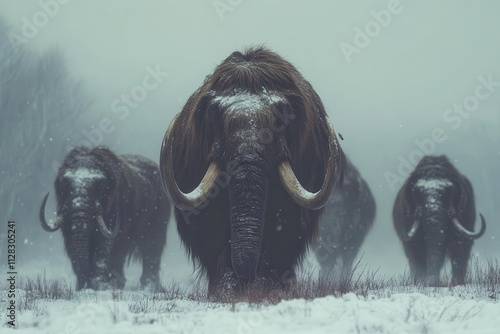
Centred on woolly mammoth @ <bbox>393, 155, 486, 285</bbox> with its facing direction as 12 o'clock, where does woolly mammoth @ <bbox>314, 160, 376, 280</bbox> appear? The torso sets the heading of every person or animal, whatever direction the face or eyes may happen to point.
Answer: woolly mammoth @ <bbox>314, 160, 376, 280</bbox> is roughly at 5 o'clock from woolly mammoth @ <bbox>393, 155, 486, 285</bbox>.

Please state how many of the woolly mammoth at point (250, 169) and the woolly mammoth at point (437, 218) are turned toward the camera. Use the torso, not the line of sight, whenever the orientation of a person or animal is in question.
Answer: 2

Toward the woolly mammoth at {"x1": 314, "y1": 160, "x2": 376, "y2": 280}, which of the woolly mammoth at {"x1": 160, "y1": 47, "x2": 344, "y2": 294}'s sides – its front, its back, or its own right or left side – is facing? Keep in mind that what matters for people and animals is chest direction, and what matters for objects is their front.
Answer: back

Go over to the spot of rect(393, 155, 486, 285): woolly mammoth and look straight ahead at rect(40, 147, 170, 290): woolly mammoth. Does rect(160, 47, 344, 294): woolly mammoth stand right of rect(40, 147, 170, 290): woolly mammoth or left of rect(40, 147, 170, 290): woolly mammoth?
left

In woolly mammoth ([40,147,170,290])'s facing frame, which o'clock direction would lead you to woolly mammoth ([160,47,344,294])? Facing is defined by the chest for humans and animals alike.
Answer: woolly mammoth ([160,47,344,294]) is roughly at 10 o'clock from woolly mammoth ([40,147,170,290]).

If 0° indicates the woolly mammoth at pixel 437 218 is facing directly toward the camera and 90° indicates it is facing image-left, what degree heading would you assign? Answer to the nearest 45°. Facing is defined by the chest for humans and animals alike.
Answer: approximately 0°

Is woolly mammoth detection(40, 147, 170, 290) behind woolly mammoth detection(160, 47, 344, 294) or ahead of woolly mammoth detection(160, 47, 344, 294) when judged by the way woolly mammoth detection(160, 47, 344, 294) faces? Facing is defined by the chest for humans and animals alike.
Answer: behind

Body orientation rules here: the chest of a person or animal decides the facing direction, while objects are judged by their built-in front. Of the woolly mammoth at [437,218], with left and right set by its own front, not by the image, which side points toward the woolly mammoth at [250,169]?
front

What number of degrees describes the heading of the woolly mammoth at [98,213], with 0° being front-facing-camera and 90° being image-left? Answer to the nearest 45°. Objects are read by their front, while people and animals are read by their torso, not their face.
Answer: approximately 45°

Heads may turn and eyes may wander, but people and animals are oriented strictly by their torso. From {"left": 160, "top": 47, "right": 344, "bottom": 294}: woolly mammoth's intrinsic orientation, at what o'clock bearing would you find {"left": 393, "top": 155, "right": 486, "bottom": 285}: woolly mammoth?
{"left": 393, "top": 155, "right": 486, "bottom": 285}: woolly mammoth is roughly at 7 o'clock from {"left": 160, "top": 47, "right": 344, "bottom": 294}: woolly mammoth.

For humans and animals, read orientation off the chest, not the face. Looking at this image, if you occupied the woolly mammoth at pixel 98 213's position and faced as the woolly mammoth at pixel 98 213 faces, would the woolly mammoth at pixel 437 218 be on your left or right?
on your left
